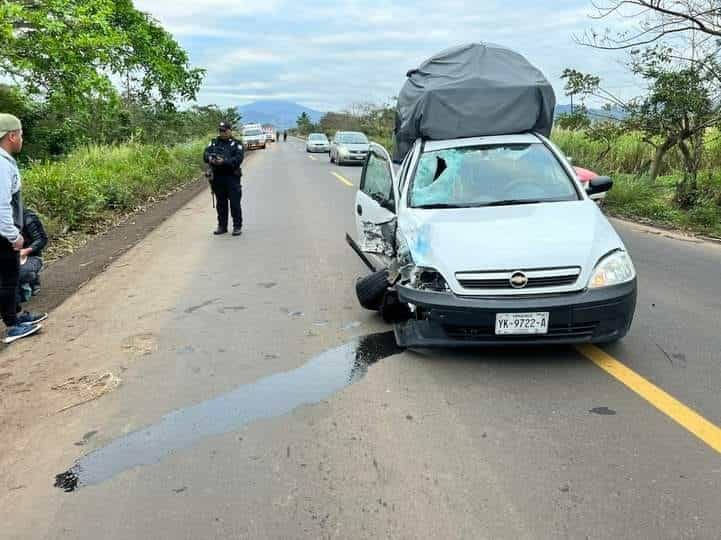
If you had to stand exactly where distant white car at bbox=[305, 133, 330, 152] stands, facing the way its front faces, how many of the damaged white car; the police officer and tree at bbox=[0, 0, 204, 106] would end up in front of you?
3

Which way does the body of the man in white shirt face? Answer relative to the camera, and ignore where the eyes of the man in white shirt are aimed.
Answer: to the viewer's right

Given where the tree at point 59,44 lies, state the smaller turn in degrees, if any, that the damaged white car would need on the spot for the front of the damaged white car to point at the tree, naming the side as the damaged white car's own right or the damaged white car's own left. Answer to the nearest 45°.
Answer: approximately 135° to the damaged white car's own right

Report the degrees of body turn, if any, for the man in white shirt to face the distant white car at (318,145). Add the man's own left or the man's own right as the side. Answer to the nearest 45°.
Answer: approximately 45° to the man's own left

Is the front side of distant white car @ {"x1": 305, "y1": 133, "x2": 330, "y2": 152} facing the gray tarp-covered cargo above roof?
yes

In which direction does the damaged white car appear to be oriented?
toward the camera

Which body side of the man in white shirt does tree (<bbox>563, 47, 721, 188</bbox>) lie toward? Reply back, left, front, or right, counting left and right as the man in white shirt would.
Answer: front

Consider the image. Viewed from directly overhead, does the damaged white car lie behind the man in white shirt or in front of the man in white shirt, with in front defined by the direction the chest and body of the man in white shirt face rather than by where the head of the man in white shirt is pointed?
in front

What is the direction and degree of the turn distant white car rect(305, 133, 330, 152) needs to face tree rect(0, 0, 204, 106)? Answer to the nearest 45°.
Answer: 0° — it already faces it

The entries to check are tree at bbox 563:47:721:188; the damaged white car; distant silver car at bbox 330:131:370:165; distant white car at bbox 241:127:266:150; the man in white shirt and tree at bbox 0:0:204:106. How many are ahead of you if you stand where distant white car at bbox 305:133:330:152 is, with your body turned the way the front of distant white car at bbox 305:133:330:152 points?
5

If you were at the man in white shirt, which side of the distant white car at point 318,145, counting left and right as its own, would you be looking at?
front

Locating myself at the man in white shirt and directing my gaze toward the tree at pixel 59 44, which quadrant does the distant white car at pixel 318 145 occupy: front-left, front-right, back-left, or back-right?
front-right

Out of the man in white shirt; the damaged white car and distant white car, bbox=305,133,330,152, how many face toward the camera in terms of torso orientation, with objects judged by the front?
2

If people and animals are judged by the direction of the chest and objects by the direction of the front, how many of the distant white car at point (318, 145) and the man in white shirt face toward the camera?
1
